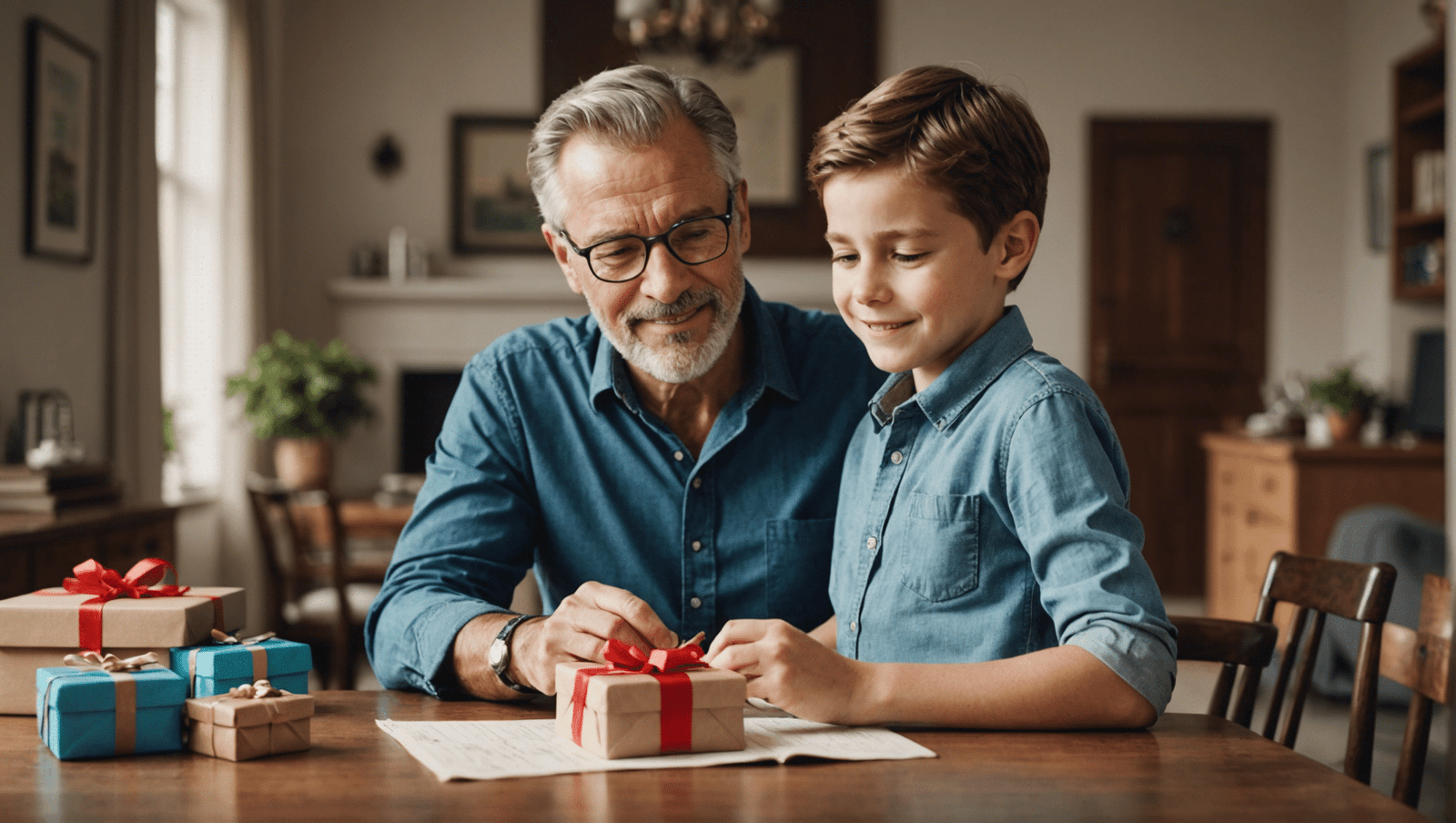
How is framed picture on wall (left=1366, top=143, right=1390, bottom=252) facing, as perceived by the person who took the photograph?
facing to the left of the viewer

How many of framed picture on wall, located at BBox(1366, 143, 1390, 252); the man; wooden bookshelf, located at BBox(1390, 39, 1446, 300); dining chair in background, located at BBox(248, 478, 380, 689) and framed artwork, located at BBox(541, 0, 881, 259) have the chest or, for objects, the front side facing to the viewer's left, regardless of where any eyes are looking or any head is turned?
2

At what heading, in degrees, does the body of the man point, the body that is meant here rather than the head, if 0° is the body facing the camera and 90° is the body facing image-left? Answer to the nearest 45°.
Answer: approximately 0°

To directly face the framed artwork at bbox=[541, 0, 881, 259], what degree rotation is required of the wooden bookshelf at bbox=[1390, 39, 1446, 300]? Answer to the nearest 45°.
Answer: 0° — it already faces it

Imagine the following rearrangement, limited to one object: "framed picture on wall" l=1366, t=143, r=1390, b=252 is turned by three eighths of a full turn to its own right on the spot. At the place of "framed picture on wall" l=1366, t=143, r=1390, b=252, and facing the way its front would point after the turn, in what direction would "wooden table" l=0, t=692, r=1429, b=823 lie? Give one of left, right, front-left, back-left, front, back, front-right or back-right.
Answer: back-right

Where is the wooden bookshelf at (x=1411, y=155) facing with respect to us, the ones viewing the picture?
facing to the left of the viewer

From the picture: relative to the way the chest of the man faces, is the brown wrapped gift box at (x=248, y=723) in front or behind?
in front

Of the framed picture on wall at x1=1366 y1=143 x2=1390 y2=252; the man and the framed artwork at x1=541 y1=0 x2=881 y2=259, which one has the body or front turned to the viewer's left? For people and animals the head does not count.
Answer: the framed picture on wall

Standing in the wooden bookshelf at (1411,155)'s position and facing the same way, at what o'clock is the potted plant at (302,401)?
The potted plant is roughly at 11 o'clock from the wooden bookshelf.

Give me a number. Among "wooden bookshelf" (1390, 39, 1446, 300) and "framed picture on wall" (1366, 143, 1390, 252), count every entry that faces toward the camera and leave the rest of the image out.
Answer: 0

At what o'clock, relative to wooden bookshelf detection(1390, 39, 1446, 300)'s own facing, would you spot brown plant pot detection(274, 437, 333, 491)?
The brown plant pot is roughly at 11 o'clock from the wooden bookshelf.

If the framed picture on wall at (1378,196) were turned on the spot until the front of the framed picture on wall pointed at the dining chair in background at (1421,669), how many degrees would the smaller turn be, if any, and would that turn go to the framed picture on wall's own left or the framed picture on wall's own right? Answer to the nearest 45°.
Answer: approximately 90° to the framed picture on wall's own left

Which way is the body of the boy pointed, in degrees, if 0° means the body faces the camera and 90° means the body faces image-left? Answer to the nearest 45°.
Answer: approximately 45°
